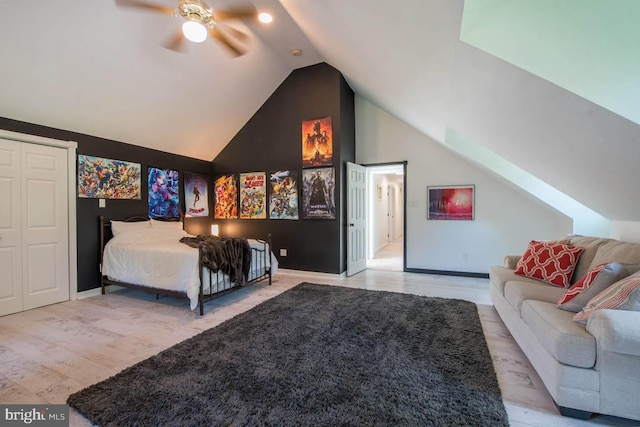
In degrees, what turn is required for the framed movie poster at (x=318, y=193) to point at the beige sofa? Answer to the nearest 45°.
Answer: approximately 45° to its left

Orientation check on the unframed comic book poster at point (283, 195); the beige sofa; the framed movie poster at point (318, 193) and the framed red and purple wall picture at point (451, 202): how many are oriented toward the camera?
3

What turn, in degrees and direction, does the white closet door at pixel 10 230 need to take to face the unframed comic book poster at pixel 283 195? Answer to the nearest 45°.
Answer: approximately 45° to its left

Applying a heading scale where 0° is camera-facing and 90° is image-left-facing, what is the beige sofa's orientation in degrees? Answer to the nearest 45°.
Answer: approximately 90°

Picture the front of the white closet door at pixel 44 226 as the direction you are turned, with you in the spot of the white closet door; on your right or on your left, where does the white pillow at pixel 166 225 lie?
on your left

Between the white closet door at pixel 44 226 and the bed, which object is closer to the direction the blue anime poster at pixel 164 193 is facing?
the bed

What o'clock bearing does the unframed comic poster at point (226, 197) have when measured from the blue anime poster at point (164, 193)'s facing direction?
the unframed comic poster at point (226, 197) is roughly at 10 o'clock from the blue anime poster at point (164, 193).

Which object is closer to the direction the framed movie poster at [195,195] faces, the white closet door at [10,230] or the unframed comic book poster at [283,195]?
the unframed comic book poster

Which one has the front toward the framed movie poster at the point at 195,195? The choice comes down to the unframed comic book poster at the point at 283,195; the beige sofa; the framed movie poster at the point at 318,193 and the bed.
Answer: the beige sofa

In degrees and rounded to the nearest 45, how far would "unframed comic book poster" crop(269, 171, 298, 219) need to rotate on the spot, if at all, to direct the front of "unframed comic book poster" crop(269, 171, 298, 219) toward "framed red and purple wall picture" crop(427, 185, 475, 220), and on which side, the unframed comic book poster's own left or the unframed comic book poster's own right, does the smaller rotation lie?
approximately 90° to the unframed comic book poster's own left

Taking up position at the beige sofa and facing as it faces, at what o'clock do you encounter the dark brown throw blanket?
The dark brown throw blanket is roughly at 12 o'clock from the beige sofa.

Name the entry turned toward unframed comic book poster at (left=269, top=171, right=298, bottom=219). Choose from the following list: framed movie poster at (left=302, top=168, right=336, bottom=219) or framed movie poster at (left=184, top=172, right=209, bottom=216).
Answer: framed movie poster at (left=184, top=172, right=209, bottom=216)
